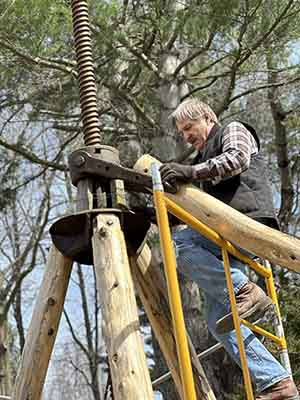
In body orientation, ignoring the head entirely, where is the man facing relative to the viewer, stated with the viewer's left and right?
facing to the left of the viewer

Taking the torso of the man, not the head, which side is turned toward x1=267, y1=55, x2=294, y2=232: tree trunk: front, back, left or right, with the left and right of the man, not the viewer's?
right
